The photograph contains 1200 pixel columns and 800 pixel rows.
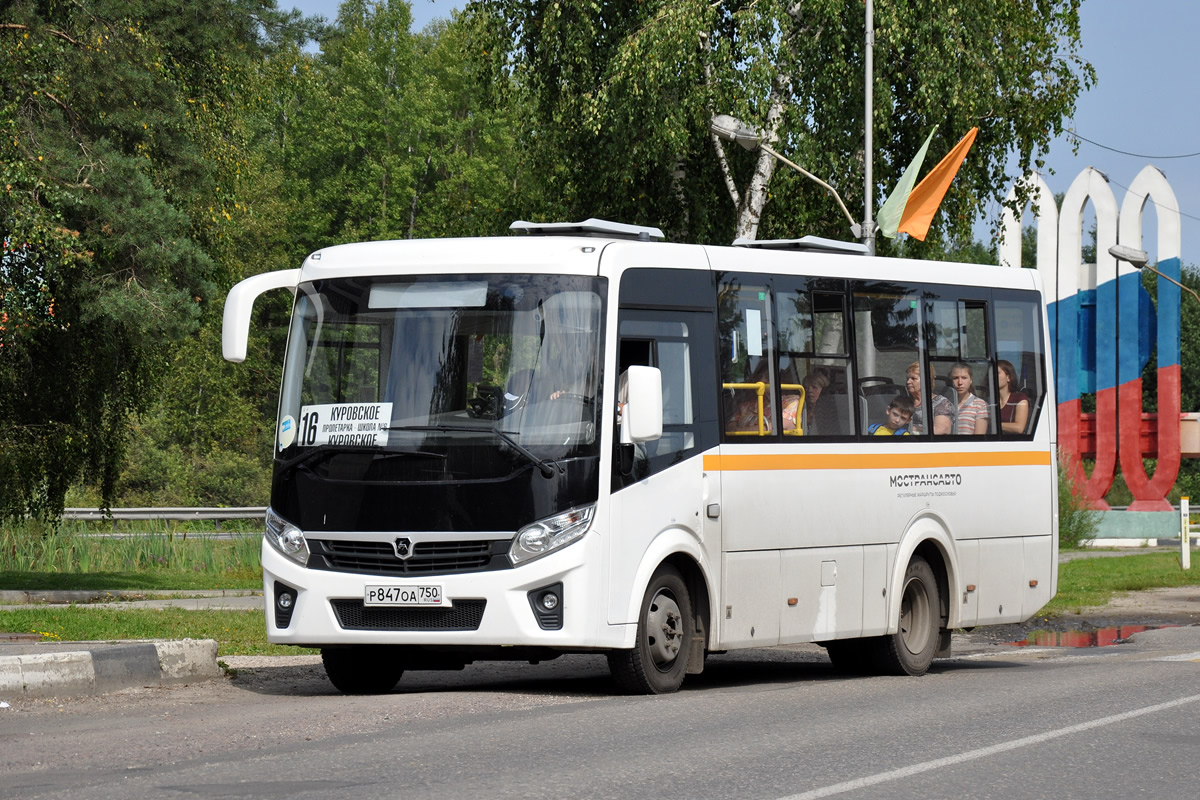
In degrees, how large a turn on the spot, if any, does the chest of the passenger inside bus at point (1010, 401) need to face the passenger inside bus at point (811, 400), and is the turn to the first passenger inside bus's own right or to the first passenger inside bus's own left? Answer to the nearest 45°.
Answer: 0° — they already face them

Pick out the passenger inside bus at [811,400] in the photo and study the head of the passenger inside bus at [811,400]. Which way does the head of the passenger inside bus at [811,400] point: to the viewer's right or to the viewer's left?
to the viewer's left

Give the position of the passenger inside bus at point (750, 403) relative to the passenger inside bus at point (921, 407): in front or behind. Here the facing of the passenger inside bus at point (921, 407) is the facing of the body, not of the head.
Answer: in front

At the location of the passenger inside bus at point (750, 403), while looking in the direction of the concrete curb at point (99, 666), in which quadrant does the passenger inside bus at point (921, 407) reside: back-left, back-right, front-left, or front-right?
back-right

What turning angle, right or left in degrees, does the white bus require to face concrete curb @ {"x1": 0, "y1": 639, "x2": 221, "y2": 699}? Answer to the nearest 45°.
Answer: approximately 45° to its right

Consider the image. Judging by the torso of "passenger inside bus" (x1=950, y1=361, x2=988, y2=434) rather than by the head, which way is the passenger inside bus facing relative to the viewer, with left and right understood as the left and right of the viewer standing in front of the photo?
facing the viewer and to the left of the viewer

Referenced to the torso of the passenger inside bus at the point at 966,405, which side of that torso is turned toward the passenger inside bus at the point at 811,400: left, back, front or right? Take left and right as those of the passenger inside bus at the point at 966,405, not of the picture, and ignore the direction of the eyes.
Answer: front

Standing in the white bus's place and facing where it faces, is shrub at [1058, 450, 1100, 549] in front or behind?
behind

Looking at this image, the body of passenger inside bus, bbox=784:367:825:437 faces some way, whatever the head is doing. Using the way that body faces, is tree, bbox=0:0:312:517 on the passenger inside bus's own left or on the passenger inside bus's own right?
on the passenger inside bus's own right

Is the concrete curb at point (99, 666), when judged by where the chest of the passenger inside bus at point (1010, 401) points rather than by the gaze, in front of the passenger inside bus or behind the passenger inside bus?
in front
